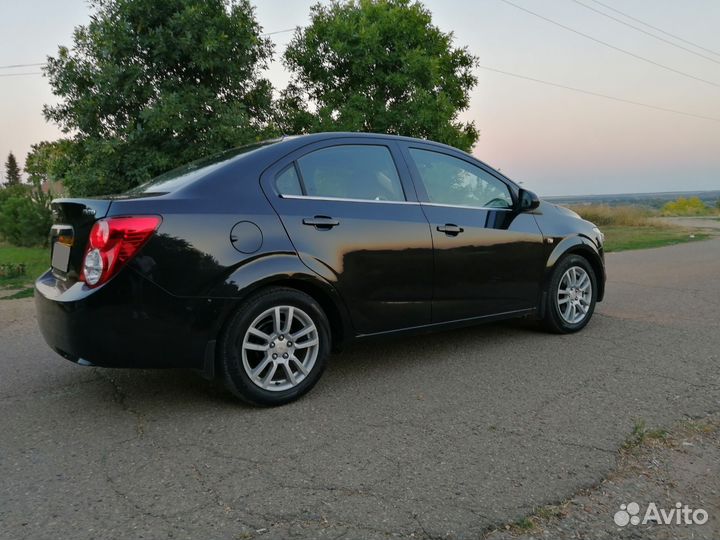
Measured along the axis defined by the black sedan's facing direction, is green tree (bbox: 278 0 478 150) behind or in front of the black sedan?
in front

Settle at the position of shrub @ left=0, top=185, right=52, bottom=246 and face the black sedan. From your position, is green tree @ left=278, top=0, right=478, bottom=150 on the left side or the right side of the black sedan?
left

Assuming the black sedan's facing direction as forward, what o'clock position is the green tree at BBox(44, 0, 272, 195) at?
The green tree is roughly at 10 o'clock from the black sedan.

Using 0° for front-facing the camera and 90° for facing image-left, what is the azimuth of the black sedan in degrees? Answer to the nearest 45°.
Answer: approximately 225°

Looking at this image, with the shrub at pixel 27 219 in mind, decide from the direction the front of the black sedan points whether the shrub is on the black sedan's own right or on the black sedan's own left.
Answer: on the black sedan's own left
